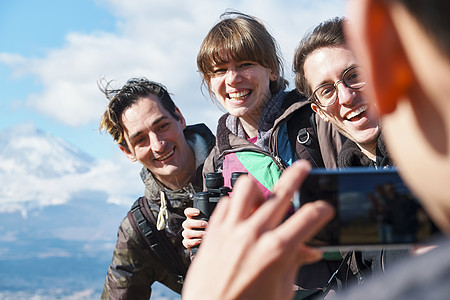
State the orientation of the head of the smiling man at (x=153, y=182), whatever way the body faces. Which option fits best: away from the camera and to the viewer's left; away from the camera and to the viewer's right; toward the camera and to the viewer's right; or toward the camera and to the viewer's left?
toward the camera and to the viewer's right

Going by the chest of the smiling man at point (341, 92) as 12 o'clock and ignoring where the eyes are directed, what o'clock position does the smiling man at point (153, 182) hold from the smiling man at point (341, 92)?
the smiling man at point (153, 182) is roughly at 4 o'clock from the smiling man at point (341, 92).

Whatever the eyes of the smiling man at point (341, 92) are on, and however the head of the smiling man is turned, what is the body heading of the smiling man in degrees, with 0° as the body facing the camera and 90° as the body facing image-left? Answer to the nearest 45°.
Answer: approximately 0°
